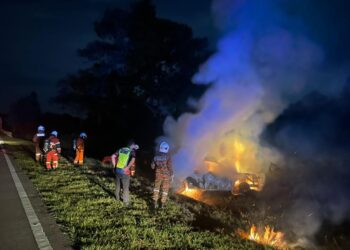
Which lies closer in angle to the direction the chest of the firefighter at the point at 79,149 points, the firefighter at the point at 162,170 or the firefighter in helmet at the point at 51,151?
the firefighter

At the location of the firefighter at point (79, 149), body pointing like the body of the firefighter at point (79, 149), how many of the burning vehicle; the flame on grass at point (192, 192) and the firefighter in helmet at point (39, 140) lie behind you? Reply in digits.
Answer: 1

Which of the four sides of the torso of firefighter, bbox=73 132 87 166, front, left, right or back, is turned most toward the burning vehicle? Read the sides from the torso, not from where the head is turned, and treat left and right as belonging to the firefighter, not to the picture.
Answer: front

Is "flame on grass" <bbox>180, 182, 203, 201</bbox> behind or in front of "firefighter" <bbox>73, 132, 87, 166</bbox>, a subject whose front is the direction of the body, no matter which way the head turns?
in front

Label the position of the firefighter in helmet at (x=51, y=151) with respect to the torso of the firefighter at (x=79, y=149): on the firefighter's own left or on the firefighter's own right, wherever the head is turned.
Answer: on the firefighter's own right

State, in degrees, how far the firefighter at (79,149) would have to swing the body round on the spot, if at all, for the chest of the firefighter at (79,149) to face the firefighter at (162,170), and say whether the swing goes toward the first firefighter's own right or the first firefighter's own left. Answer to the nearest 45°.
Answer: approximately 90° to the first firefighter's own right

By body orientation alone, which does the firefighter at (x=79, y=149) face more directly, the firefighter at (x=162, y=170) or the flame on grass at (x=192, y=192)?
the flame on grass

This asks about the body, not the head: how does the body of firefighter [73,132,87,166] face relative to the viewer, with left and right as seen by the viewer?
facing to the right of the viewer

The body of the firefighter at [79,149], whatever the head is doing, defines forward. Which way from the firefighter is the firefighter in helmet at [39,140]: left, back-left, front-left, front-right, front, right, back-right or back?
back

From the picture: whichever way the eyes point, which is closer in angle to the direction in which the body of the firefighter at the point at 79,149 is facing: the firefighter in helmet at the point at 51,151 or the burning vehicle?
the burning vehicle
